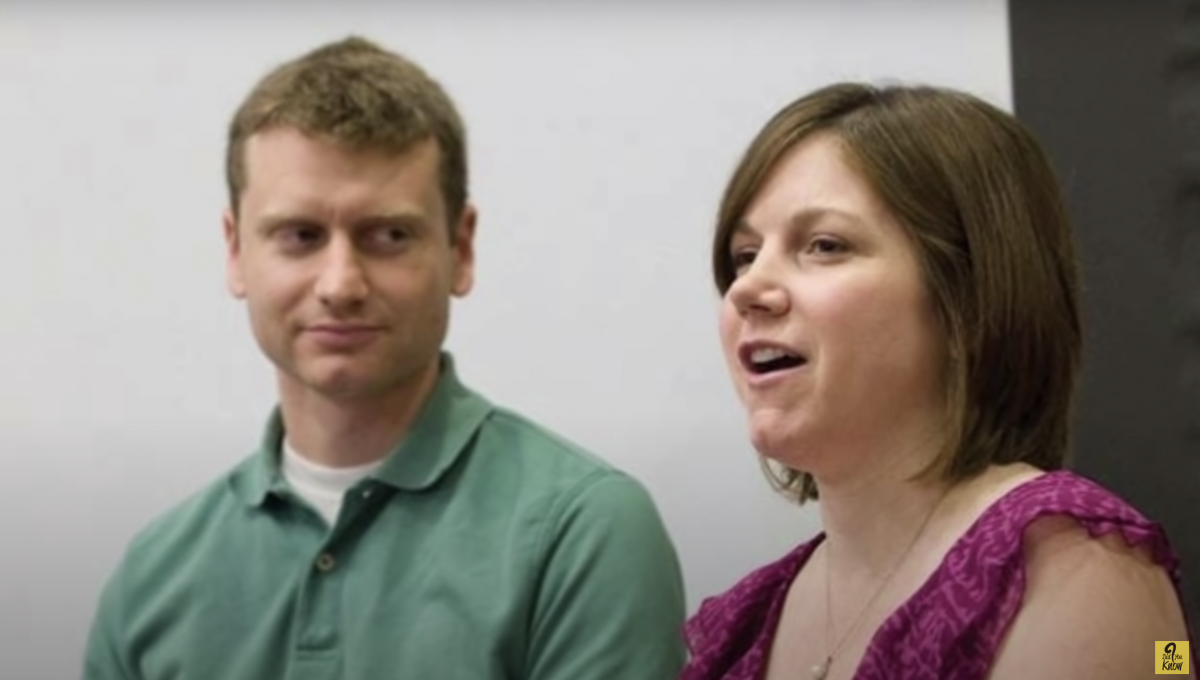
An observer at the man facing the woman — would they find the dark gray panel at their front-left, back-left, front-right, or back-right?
front-left

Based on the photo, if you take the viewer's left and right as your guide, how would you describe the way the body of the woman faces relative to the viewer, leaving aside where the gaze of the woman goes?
facing the viewer and to the left of the viewer

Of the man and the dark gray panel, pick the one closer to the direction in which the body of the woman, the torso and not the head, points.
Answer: the man

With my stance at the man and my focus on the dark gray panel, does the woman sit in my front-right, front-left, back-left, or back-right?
front-right

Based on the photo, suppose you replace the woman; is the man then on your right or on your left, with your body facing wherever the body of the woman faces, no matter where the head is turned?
on your right

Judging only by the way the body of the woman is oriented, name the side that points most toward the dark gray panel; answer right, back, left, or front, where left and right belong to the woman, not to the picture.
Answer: back

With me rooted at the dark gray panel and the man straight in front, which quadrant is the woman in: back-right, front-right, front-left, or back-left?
front-left

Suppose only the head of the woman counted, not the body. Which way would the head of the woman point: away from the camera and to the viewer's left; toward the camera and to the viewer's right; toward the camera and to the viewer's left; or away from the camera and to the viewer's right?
toward the camera and to the viewer's left

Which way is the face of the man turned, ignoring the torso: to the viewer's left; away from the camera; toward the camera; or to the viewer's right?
toward the camera
